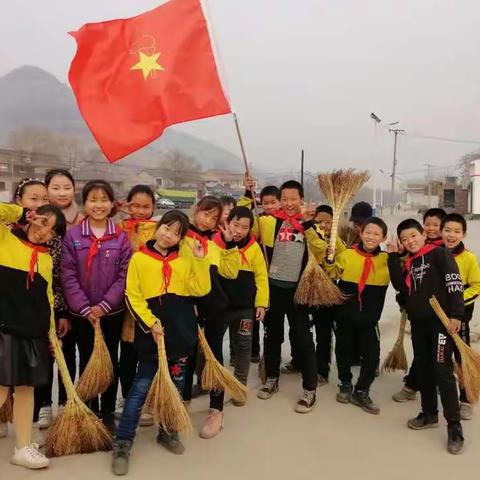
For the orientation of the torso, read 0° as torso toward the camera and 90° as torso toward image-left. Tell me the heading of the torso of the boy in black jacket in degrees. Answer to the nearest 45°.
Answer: approximately 45°
